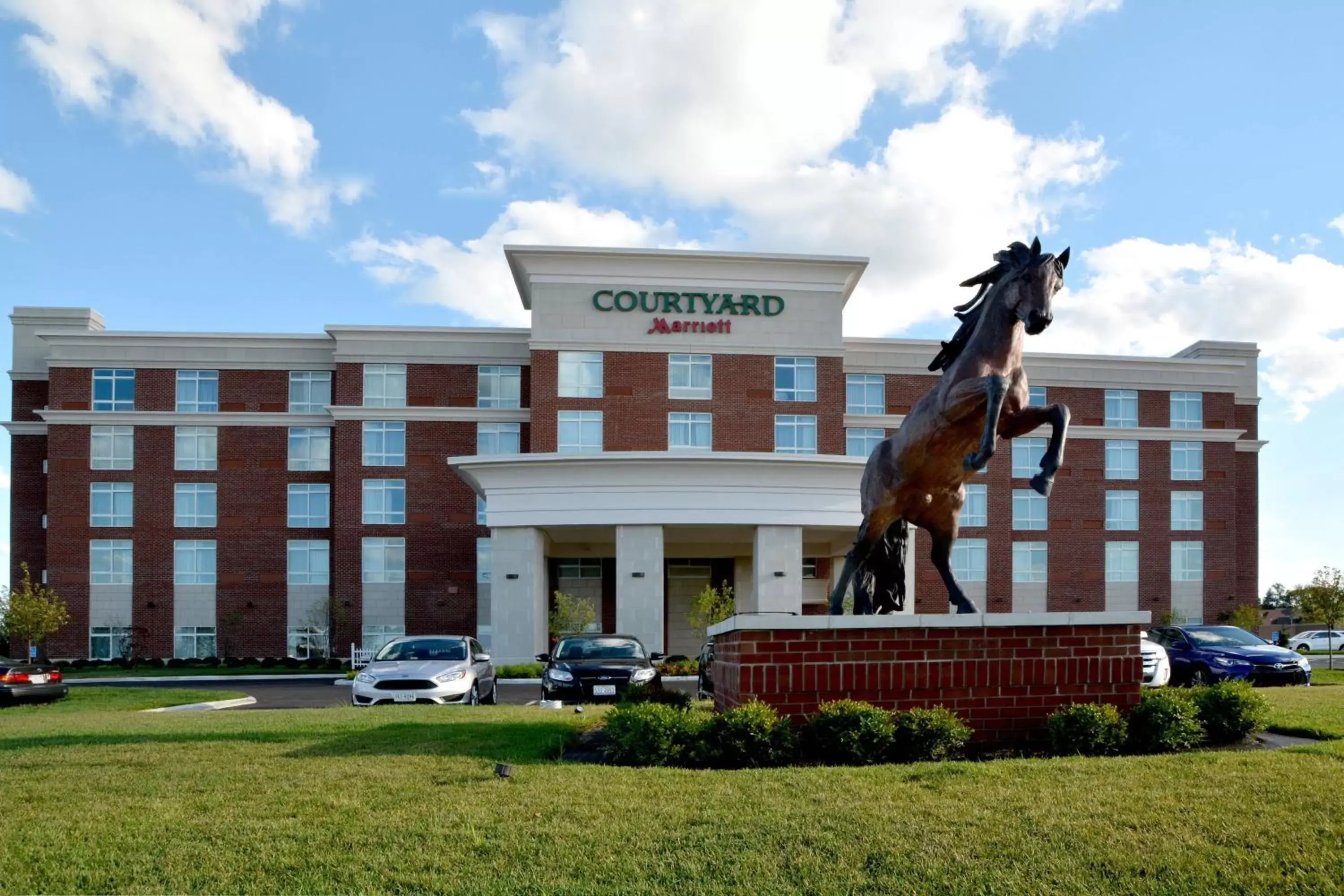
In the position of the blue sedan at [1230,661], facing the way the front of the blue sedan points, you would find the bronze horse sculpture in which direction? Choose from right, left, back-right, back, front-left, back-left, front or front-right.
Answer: front-right

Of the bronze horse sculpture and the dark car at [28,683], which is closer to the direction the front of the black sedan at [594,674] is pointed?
the bronze horse sculpture

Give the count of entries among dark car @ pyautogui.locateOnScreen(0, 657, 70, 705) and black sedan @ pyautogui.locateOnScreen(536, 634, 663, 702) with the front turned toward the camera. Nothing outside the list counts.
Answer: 1

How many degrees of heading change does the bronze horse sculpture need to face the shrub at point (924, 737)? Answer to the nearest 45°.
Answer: approximately 45° to its right

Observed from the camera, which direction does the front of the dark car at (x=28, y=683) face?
facing away from the viewer and to the left of the viewer

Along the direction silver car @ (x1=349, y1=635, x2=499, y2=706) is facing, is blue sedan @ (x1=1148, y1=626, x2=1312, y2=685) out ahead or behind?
behind

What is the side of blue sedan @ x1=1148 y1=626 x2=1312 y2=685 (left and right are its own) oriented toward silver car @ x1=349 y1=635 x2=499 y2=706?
right

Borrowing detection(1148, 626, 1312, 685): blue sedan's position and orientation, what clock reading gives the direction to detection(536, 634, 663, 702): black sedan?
The black sedan is roughly at 3 o'clock from the blue sedan.

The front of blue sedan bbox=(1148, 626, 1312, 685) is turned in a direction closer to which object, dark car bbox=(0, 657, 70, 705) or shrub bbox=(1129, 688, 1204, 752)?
the shrub

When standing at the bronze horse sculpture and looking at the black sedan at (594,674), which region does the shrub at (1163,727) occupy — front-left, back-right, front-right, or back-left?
back-right

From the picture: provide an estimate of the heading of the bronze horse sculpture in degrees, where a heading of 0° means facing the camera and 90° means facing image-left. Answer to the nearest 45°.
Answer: approximately 315°
